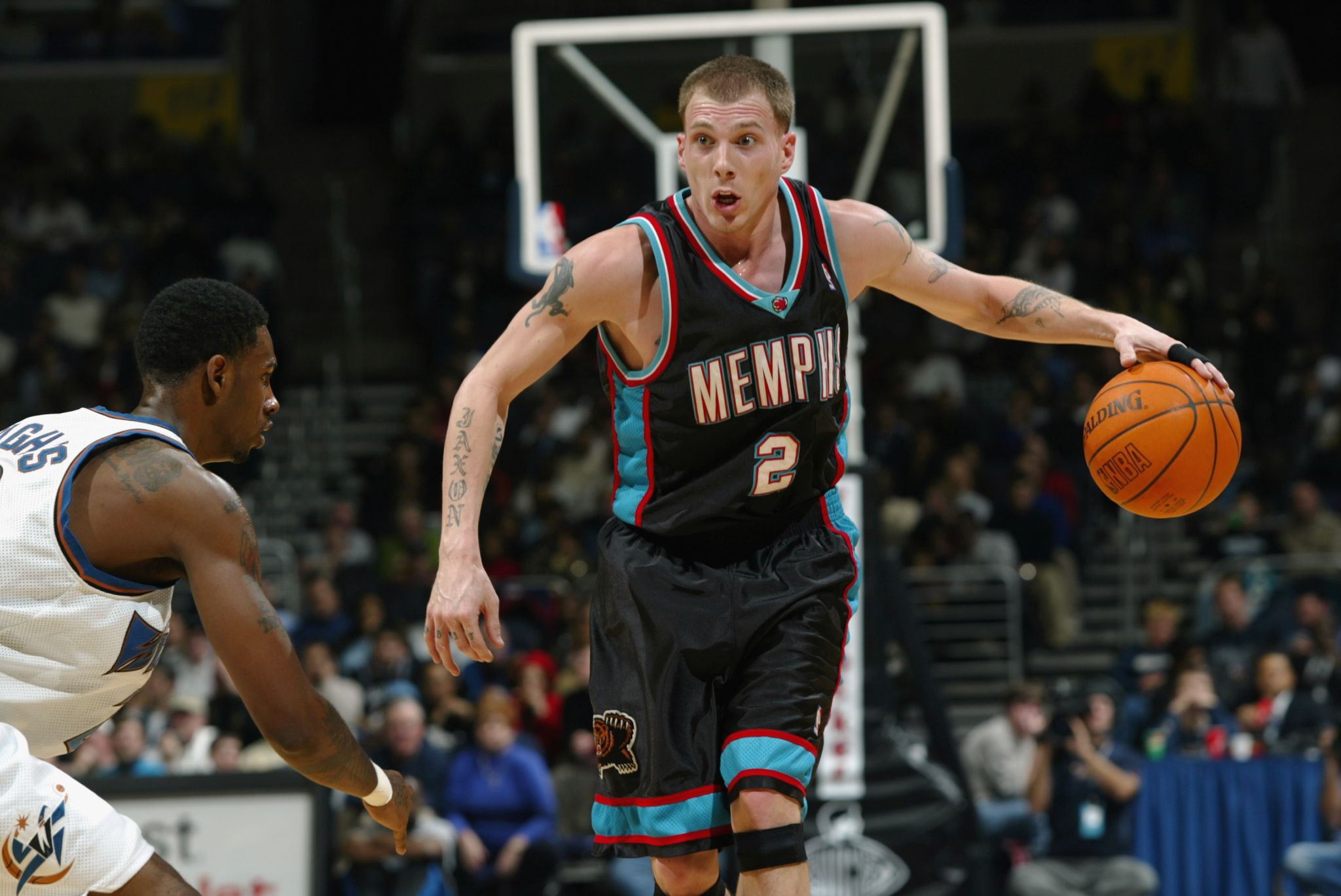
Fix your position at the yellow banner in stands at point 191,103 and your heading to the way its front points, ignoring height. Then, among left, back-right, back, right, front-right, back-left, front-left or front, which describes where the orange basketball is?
front

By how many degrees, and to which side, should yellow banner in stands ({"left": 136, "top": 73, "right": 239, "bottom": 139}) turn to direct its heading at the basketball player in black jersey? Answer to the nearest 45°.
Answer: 0° — it already faces them

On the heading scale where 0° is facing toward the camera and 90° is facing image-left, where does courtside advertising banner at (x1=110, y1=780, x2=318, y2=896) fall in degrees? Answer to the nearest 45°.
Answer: approximately 0°

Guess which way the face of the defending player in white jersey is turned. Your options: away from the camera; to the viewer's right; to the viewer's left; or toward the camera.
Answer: to the viewer's right

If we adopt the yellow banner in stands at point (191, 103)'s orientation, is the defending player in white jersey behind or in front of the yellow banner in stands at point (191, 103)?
in front

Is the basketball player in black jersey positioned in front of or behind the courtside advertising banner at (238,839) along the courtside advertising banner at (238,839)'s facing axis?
in front

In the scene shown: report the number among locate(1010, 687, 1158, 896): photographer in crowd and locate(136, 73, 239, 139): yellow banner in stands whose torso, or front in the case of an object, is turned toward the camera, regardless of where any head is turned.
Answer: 2

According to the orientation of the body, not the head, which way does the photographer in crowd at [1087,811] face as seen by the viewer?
toward the camera

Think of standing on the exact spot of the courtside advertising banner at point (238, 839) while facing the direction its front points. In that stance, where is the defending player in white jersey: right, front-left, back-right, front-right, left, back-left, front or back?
front

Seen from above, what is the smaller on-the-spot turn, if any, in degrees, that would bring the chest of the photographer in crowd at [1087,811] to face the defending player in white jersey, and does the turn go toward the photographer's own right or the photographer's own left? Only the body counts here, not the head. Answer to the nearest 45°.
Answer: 0° — they already face them

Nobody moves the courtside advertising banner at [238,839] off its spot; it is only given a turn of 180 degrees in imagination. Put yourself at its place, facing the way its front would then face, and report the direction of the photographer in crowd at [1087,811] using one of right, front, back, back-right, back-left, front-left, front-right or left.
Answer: right

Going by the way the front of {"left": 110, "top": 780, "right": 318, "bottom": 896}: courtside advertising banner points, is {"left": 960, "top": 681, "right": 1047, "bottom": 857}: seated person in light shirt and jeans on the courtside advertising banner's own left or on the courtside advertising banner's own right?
on the courtside advertising banner's own left

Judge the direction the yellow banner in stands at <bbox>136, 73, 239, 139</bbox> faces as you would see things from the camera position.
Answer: facing the viewer

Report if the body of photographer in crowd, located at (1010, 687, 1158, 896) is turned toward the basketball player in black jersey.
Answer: yes
